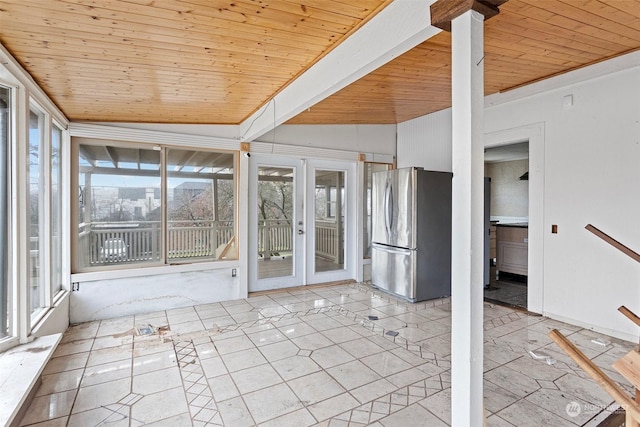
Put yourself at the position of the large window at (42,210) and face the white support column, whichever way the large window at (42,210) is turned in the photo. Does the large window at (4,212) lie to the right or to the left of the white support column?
right

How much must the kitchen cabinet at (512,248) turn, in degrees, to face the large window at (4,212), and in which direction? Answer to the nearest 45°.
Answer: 0° — it already faces it

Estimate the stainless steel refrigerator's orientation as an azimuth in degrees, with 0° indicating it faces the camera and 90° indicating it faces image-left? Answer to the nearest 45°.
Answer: approximately 45°

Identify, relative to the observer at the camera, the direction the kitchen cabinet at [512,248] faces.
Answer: facing the viewer and to the left of the viewer

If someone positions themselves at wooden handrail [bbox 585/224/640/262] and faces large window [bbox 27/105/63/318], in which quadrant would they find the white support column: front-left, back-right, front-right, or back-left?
front-left

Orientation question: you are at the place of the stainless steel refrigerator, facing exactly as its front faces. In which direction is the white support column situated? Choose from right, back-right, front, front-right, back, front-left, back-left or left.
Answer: front-left

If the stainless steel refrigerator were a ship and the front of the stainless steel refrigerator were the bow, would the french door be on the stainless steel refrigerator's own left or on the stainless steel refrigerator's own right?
on the stainless steel refrigerator's own right

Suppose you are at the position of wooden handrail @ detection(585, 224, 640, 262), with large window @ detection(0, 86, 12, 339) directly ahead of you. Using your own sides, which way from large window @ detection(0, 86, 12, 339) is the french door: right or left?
right

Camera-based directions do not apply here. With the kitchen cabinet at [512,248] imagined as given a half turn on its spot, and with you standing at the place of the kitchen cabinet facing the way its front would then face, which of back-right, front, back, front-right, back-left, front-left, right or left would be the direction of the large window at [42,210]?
back
